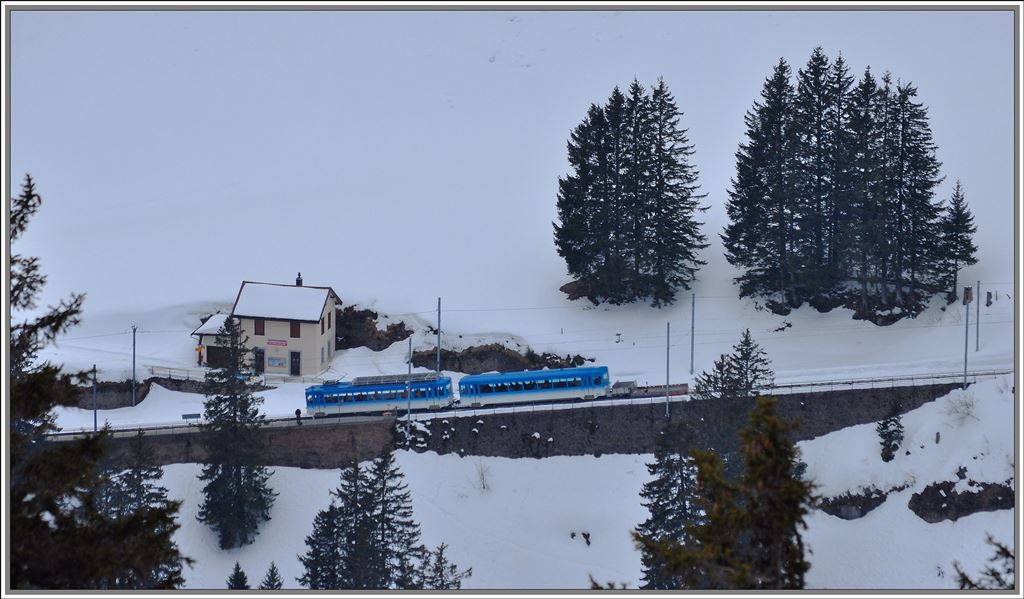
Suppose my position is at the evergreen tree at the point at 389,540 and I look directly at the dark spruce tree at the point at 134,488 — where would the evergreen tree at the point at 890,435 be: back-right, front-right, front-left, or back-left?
back-right

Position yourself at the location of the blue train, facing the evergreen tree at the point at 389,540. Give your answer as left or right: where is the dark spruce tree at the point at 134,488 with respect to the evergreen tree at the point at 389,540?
right
